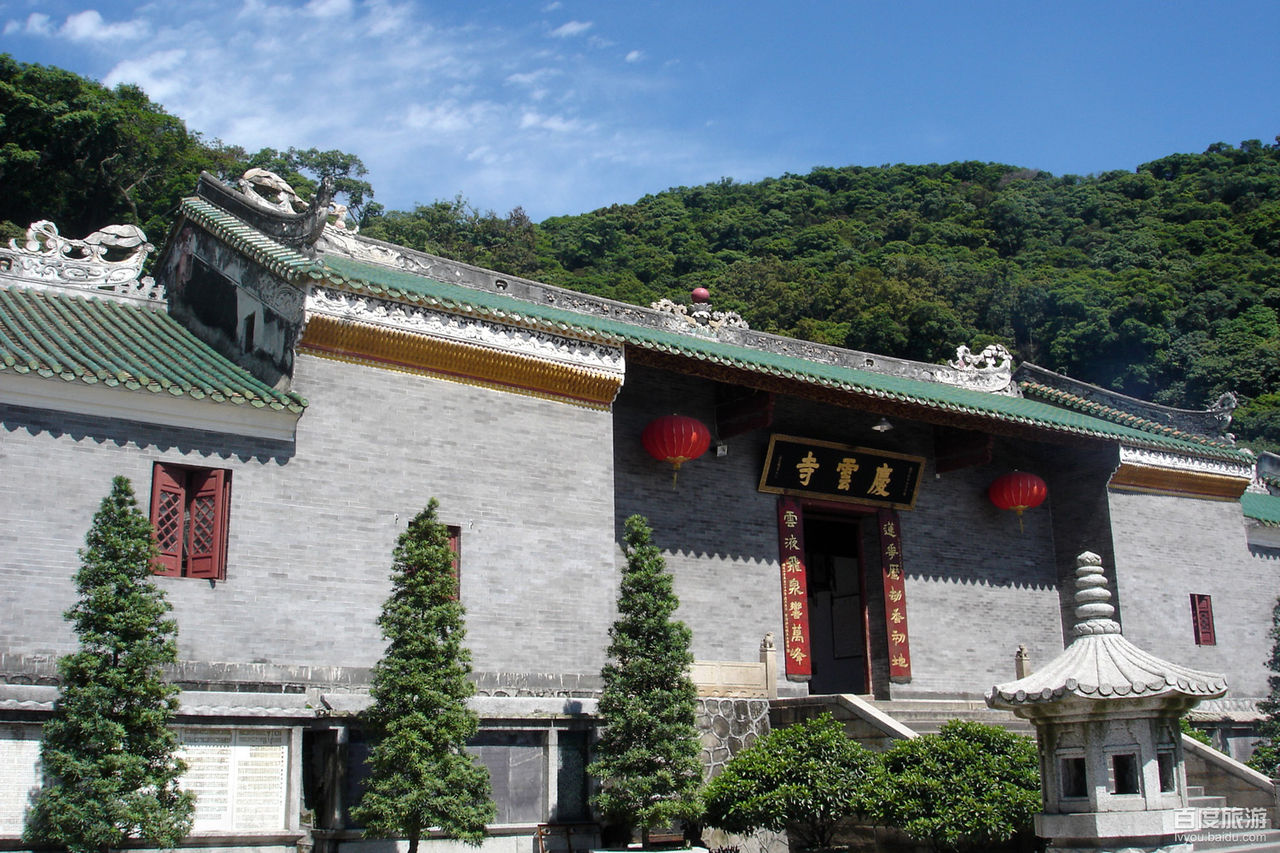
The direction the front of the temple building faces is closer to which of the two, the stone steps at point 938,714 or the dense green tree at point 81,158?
the stone steps

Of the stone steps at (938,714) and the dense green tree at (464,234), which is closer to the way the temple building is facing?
the stone steps

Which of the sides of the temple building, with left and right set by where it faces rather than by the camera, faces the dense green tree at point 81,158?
back

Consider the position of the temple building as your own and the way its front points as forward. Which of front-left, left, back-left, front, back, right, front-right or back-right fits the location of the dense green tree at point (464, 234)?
back-left

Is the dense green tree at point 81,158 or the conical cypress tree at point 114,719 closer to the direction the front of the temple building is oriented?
the conical cypress tree

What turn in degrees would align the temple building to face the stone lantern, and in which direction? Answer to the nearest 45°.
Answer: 0° — it already faces it

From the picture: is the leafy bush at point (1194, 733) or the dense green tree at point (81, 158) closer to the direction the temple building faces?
the leafy bush

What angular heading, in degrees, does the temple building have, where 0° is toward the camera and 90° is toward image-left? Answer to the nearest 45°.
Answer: approximately 315°

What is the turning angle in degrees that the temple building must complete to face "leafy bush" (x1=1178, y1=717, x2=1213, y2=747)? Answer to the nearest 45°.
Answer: approximately 45° to its left
